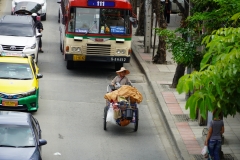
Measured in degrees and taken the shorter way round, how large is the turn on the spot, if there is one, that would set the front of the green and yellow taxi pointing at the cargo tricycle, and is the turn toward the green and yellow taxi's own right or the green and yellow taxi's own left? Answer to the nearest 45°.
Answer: approximately 45° to the green and yellow taxi's own left

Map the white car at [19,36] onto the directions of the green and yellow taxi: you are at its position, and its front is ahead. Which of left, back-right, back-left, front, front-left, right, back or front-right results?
back

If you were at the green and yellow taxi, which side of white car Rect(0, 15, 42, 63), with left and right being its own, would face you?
front

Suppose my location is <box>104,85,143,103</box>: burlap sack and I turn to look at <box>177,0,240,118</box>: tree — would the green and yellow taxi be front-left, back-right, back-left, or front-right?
back-right

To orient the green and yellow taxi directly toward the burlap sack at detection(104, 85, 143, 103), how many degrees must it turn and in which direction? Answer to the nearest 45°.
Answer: approximately 45° to its left

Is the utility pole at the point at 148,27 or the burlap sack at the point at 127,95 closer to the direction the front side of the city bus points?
the burlap sack

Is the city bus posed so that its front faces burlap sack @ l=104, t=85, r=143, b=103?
yes

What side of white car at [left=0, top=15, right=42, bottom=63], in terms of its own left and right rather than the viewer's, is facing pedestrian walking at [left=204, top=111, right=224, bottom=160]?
front

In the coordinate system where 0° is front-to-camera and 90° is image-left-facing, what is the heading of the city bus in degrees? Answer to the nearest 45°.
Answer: approximately 0°

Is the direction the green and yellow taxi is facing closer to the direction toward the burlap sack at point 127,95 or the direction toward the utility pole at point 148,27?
the burlap sack

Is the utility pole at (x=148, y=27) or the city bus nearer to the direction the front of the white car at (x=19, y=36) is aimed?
the city bus
